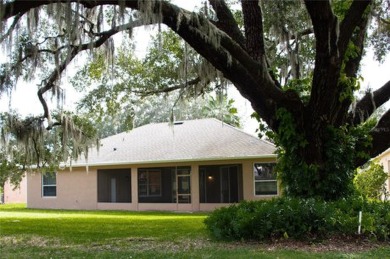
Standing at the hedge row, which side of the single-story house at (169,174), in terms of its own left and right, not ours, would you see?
back

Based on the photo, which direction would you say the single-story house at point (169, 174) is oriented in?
away from the camera

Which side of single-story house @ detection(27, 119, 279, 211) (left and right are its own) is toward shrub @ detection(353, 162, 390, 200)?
right

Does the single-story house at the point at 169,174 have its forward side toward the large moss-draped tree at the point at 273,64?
no

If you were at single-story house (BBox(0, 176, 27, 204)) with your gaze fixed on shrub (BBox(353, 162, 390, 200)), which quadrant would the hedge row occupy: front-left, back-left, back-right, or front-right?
front-right
